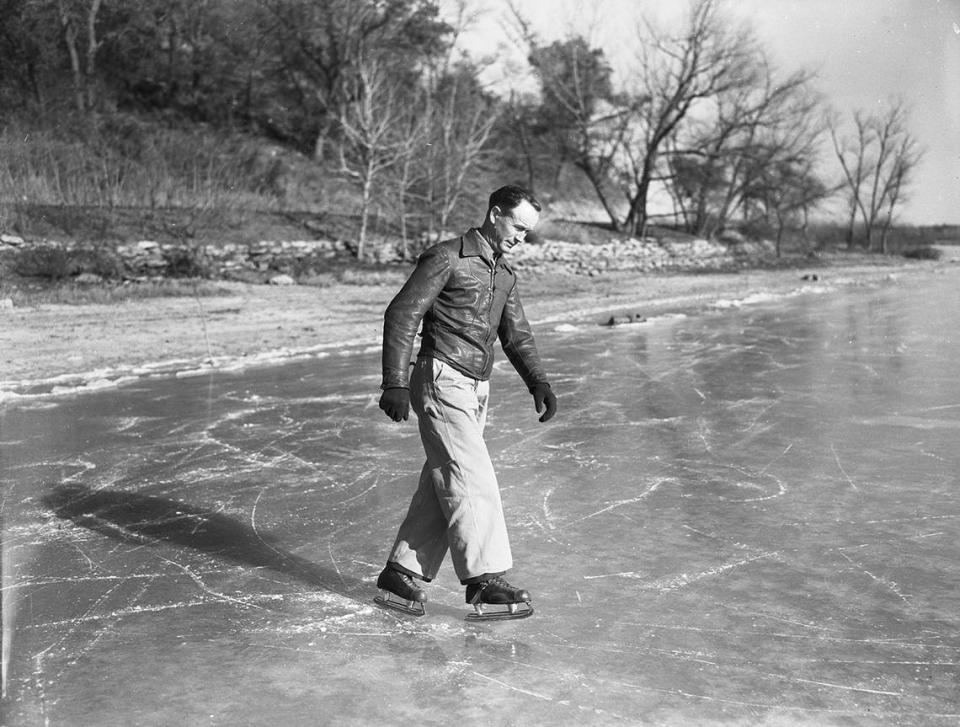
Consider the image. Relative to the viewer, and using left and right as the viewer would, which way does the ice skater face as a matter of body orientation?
facing the viewer and to the right of the viewer

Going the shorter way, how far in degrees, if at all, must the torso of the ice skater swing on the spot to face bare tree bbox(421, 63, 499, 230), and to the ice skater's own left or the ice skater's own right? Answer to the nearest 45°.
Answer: approximately 135° to the ice skater's own left

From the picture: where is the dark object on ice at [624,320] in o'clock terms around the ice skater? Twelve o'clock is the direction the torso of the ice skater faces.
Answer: The dark object on ice is roughly at 8 o'clock from the ice skater.

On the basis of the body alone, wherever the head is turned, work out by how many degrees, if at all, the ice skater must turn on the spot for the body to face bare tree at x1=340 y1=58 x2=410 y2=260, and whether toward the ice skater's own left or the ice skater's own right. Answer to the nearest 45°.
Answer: approximately 135° to the ice skater's own left

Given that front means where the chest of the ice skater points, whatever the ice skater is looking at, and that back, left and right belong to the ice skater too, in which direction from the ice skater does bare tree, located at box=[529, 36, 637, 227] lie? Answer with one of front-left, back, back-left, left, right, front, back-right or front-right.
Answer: back-left
